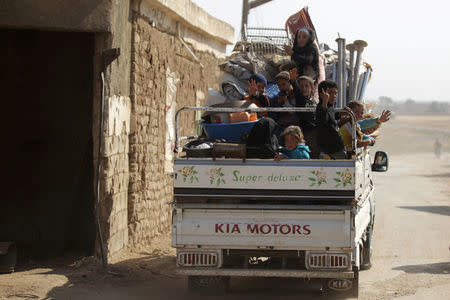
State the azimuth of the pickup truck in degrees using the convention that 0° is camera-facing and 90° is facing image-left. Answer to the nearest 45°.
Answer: approximately 180°

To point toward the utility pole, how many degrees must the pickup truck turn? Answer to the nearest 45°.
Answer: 0° — it already faces it

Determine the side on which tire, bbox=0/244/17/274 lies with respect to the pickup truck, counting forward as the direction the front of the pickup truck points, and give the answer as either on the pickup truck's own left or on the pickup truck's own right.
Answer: on the pickup truck's own left
